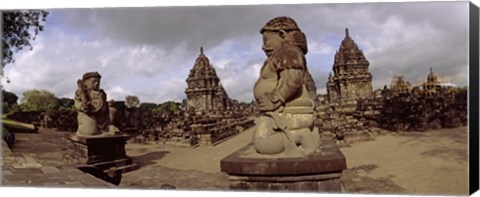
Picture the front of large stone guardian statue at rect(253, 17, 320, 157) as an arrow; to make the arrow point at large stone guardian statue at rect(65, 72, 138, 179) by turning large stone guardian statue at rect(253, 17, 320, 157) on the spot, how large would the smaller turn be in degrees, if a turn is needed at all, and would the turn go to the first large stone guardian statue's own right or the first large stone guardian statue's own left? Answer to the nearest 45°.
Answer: approximately 45° to the first large stone guardian statue's own right

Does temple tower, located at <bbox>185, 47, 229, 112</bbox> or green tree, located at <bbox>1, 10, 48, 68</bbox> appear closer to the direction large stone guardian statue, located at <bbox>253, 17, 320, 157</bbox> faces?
the green tree

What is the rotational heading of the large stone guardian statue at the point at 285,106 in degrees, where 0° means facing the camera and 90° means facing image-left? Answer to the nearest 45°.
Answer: approximately 90°

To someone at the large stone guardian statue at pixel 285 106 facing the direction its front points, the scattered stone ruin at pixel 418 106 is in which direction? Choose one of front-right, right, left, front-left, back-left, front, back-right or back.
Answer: back-right

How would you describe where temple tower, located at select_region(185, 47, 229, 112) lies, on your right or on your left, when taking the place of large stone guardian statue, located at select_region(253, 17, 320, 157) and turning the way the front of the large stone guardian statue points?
on your right

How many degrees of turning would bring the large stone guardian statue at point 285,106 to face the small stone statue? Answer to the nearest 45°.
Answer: approximately 45° to its right

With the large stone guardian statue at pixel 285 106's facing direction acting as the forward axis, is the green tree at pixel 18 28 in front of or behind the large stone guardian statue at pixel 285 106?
in front
